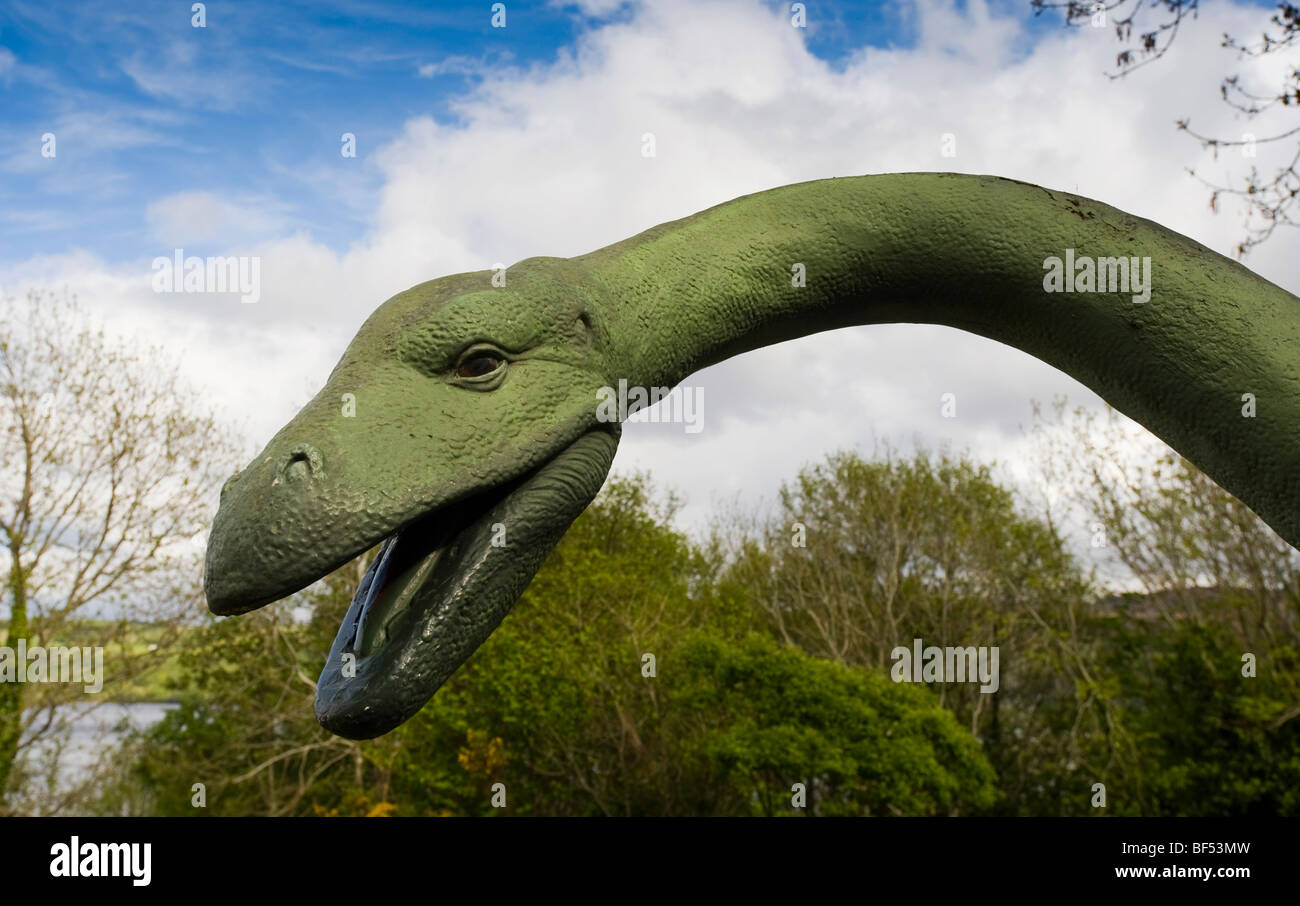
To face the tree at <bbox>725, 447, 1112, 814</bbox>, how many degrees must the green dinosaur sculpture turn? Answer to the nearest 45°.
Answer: approximately 90° to its right

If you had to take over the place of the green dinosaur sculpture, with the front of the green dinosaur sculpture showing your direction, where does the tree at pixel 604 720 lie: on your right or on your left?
on your right

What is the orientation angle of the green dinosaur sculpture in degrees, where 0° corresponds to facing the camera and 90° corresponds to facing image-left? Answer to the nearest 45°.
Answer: approximately 90°
